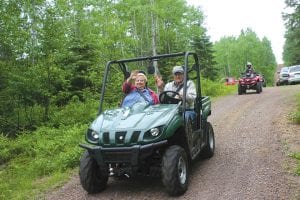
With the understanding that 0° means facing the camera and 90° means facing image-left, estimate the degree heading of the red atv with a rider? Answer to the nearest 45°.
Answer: approximately 0°

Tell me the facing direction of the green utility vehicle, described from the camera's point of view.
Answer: facing the viewer and to the left of the viewer

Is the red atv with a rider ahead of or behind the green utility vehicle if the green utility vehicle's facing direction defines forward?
behind

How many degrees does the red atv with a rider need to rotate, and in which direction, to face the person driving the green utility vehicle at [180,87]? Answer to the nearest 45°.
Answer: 0° — it already faces them

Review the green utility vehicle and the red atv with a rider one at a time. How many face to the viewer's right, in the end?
0
